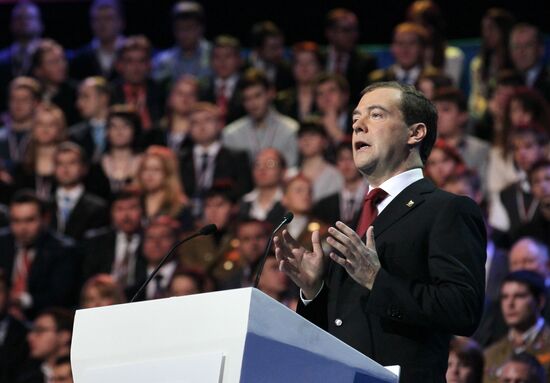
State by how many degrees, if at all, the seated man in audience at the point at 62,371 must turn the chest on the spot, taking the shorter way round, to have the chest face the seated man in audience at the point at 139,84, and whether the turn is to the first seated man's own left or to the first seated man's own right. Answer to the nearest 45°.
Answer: approximately 135° to the first seated man's own right

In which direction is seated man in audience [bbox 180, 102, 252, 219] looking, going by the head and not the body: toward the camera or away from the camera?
toward the camera

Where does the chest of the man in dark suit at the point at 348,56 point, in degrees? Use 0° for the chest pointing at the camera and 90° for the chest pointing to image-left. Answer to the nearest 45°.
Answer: approximately 0°

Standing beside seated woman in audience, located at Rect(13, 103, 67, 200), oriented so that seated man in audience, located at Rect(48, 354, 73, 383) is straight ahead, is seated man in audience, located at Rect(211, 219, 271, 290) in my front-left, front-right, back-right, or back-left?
front-left

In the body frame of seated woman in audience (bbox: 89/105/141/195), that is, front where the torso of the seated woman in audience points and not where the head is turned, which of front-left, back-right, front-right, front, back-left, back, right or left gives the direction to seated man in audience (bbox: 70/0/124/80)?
back

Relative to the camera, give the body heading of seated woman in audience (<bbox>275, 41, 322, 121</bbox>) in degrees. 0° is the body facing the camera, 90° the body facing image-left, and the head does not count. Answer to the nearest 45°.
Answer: approximately 0°

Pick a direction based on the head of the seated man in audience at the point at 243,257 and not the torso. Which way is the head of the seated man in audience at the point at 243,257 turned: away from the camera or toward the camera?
toward the camera

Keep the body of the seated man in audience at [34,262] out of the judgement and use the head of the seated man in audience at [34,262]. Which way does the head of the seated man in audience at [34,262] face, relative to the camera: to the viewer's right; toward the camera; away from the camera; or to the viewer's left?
toward the camera

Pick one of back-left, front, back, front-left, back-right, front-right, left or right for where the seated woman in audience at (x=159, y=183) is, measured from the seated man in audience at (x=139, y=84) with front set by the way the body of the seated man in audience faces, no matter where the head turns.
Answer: front

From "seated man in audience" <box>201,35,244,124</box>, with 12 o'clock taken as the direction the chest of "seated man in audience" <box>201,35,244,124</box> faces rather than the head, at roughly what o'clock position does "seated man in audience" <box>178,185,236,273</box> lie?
"seated man in audience" <box>178,185,236,273</box> is roughly at 12 o'clock from "seated man in audience" <box>201,35,244,124</box>.

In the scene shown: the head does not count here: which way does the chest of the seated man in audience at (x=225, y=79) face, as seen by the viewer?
toward the camera

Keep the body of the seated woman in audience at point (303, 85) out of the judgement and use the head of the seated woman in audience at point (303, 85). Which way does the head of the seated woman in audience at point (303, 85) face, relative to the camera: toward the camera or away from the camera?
toward the camera

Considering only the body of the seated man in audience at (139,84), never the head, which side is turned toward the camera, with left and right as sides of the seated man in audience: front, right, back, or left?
front

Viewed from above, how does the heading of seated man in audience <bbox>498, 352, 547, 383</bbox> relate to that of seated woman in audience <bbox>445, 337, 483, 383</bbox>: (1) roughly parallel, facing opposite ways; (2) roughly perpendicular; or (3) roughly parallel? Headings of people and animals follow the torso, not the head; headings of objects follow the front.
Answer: roughly parallel

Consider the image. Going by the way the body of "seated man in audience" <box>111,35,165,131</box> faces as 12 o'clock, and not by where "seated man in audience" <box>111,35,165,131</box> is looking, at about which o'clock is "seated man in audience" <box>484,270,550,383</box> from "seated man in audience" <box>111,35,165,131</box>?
"seated man in audience" <box>484,270,550,383</box> is roughly at 11 o'clock from "seated man in audience" <box>111,35,165,131</box>.

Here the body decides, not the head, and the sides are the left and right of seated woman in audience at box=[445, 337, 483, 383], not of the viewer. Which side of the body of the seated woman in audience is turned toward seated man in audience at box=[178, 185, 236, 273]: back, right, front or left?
right

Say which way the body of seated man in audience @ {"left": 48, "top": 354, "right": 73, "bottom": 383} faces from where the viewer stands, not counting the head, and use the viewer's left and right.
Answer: facing the viewer and to the left of the viewer
